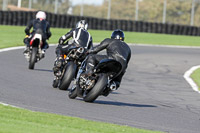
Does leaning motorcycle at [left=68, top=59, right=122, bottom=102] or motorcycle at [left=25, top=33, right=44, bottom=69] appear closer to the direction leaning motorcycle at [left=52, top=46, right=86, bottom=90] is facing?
the motorcycle

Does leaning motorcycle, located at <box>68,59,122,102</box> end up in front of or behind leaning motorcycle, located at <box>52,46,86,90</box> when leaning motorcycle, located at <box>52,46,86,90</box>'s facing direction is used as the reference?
behind

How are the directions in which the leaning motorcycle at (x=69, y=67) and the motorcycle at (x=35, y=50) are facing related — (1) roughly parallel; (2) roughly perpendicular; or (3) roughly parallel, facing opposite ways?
roughly parallel

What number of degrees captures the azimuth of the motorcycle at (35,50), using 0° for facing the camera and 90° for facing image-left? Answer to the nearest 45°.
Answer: approximately 180°

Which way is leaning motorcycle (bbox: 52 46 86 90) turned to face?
away from the camera

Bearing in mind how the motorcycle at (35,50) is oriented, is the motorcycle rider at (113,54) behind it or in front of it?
behind

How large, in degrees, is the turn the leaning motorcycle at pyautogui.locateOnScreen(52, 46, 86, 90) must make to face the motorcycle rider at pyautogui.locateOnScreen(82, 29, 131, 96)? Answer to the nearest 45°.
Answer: approximately 135° to its right

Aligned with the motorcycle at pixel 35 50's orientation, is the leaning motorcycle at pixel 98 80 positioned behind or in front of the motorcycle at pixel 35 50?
behind

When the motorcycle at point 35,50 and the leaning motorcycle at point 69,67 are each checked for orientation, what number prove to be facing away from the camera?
2
